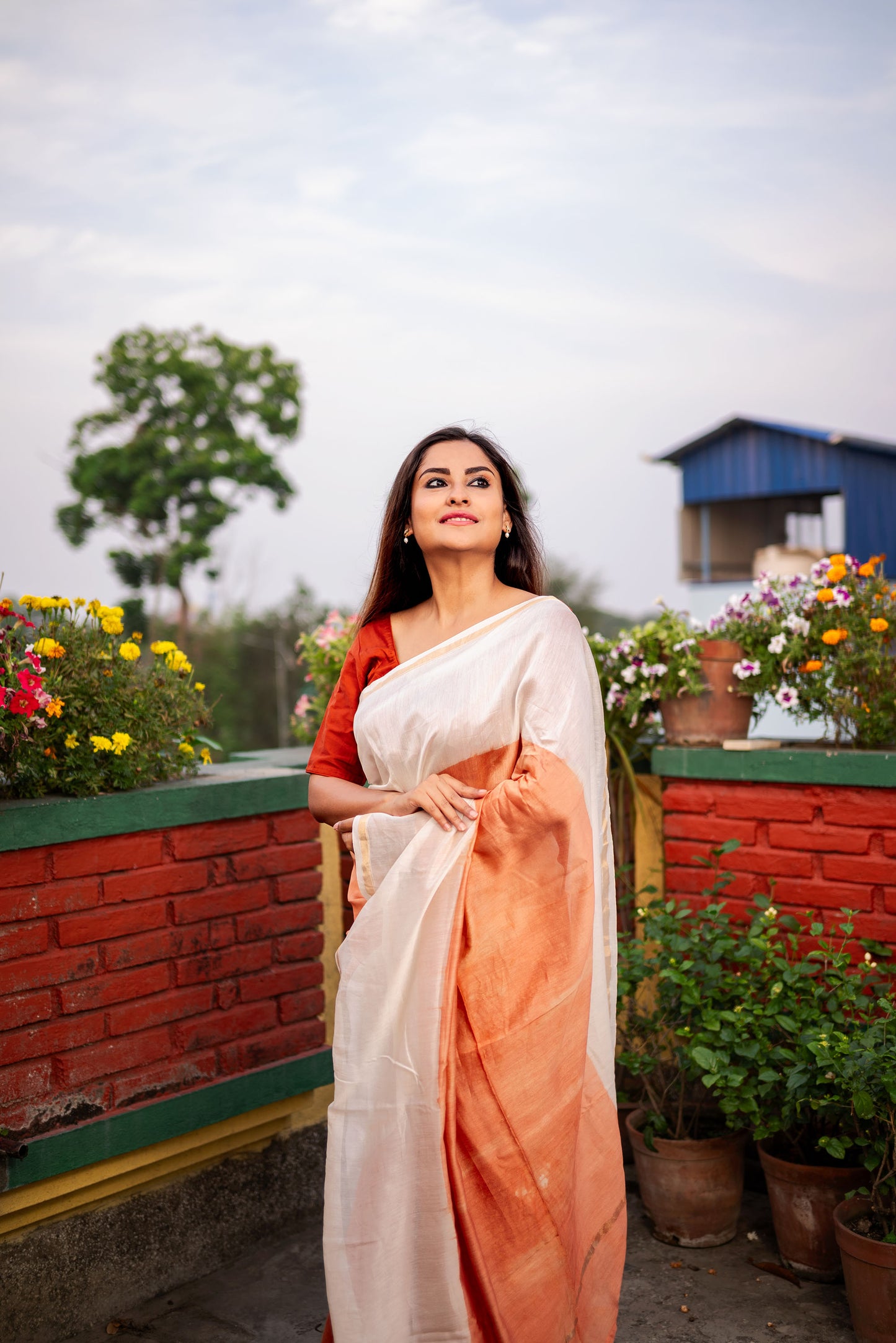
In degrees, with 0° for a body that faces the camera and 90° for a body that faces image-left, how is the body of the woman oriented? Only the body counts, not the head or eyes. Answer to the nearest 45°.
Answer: approximately 0°

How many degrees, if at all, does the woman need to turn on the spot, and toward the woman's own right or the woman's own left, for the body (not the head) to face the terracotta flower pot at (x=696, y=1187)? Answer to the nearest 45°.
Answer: approximately 135° to the woman's own left

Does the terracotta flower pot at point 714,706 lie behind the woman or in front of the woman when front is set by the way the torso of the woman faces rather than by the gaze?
behind

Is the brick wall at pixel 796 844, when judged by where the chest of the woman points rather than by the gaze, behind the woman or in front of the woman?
behind

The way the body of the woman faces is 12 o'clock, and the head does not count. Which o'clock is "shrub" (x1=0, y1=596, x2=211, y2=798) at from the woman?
The shrub is roughly at 4 o'clock from the woman.

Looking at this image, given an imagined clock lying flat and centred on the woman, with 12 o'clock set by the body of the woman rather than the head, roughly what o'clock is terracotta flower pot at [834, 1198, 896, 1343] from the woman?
The terracotta flower pot is roughly at 8 o'clock from the woman.
